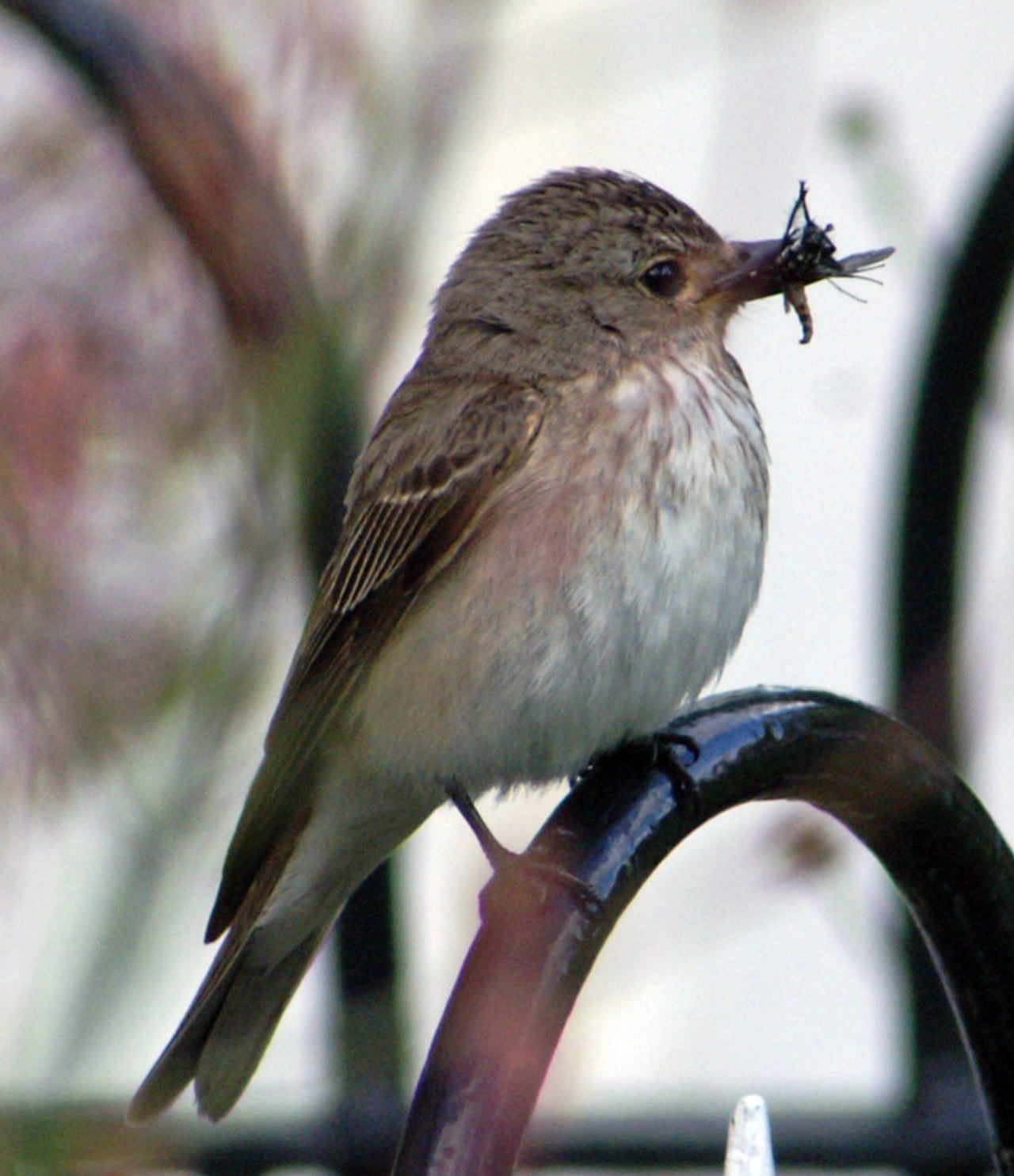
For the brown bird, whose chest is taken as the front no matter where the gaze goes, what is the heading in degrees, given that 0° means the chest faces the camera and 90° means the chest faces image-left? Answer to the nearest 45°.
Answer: approximately 270°
